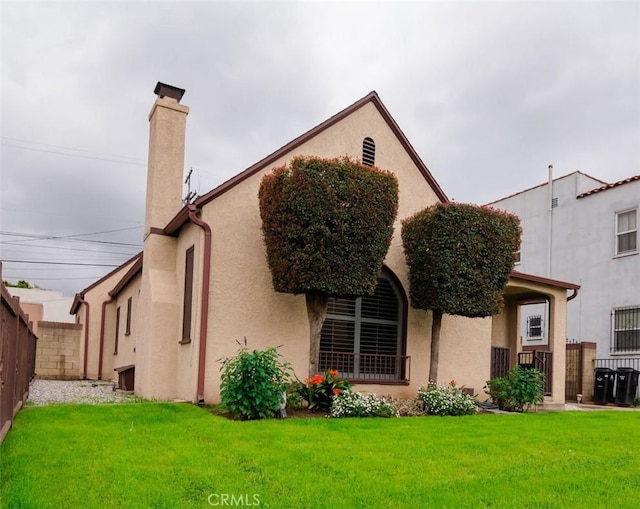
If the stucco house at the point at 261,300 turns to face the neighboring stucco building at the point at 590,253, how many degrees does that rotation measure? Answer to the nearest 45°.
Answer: approximately 90° to its left

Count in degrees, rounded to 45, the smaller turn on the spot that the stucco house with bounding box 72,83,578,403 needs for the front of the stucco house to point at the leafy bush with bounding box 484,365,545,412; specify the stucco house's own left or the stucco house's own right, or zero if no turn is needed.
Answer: approximately 45° to the stucco house's own left

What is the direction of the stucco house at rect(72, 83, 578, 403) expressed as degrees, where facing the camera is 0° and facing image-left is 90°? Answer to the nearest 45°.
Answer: approximately 315°

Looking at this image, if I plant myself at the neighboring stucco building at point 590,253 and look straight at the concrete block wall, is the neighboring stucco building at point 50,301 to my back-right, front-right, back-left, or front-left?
front-right

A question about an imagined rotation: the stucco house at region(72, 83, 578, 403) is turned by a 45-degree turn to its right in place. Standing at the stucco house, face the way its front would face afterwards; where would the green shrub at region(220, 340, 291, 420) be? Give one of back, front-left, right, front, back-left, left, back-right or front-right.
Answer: front

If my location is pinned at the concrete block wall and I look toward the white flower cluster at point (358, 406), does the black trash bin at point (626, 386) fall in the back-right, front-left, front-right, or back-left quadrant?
front-left

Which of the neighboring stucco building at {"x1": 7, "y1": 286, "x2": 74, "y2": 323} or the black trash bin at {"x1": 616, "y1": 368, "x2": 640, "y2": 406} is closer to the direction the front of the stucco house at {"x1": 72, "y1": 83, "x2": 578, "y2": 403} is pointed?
the black trash bin

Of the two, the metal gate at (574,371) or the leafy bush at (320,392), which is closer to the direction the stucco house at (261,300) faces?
the leafy bush

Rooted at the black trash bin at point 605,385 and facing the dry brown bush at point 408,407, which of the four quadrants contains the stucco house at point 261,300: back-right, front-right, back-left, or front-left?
front-right

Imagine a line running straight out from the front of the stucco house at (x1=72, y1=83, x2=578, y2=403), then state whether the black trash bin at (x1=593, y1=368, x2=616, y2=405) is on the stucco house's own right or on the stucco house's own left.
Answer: on the stucco house's own left

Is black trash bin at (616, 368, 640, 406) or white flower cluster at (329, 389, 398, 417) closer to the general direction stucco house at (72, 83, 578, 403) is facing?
the white flower cluster
